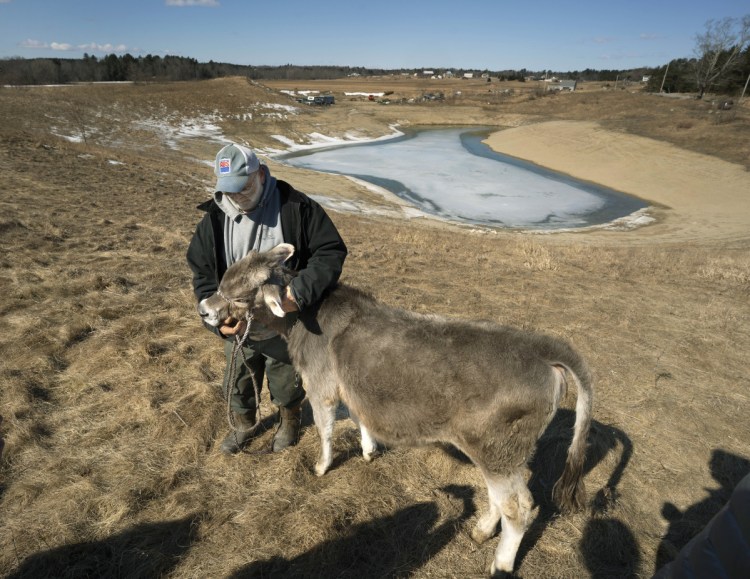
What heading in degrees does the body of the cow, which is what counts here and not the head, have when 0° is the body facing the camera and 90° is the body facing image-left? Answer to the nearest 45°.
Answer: approximately 135°

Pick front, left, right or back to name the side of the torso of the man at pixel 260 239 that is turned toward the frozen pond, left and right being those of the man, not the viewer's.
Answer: back

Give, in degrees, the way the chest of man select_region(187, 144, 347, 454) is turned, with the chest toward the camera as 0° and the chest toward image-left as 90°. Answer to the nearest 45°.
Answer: approximately 45°
